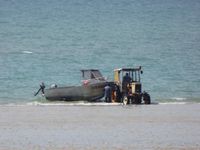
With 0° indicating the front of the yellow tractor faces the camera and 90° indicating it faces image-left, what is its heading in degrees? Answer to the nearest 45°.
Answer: approximately 315°
